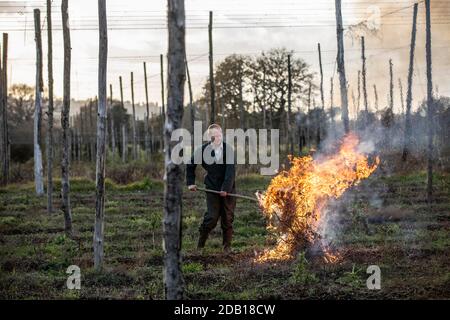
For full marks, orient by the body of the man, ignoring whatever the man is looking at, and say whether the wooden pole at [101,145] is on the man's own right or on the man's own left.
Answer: on the man's own right

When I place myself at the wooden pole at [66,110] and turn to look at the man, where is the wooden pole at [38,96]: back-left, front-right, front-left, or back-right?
back-left

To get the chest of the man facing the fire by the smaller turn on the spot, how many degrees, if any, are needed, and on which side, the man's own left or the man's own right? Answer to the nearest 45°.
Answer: approximately 45° to the man's own left

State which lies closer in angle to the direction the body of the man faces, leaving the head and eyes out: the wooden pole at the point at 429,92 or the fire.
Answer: the fire

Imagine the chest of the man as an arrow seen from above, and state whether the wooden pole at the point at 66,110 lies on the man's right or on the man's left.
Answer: on the man's right

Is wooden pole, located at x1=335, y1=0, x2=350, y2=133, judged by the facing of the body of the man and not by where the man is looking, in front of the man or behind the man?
behind

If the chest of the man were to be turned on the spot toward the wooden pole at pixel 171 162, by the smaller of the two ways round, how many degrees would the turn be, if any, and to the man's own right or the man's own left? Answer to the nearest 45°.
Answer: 0° — they already face it

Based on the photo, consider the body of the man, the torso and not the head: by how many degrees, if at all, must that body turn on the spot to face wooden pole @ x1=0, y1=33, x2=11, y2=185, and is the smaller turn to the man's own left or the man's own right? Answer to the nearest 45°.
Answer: approximately 135° to the man's own right

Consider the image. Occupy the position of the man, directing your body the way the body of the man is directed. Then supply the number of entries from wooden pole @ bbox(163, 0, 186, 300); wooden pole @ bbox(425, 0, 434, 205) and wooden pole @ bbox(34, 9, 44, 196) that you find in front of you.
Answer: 1

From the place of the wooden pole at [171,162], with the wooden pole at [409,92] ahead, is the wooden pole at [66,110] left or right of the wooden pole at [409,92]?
left

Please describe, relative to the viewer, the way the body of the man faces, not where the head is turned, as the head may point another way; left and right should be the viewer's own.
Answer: facing the viewer

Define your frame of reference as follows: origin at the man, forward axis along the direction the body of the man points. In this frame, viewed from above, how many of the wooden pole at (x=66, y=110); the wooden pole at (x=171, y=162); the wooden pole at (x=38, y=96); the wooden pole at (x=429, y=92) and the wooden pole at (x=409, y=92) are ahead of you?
1

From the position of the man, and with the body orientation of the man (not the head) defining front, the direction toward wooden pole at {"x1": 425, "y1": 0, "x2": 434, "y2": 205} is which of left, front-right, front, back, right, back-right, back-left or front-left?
back-left
